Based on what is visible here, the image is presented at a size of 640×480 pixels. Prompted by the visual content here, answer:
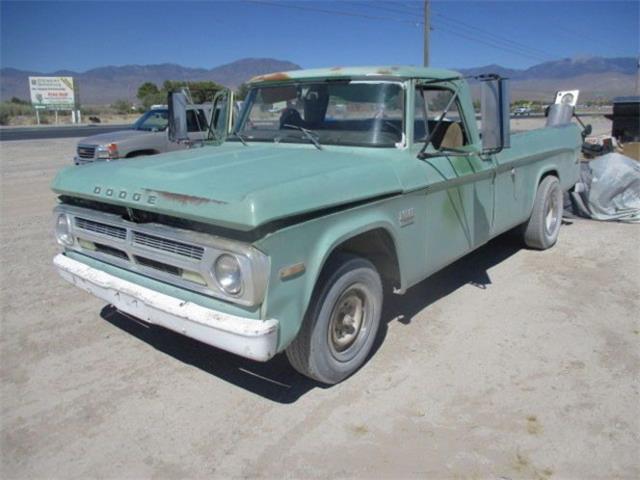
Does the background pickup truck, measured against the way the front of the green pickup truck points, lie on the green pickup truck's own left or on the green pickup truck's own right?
on the green pickup truck's own right

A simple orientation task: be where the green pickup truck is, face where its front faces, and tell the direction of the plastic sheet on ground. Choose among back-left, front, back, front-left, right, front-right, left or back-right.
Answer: back

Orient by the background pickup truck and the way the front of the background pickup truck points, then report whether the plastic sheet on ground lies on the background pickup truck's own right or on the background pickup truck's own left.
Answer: on the background pickup truck's own left

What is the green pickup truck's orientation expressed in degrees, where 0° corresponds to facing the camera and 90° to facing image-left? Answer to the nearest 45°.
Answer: approximately 45°

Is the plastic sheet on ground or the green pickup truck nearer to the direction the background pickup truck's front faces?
the green pickup truck

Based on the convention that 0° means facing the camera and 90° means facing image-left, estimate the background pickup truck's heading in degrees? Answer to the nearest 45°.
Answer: approximately 45°

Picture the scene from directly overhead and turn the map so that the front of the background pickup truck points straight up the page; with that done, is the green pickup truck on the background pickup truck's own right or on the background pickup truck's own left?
on the background pickup truck's own left

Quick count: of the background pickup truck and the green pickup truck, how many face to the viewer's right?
0
